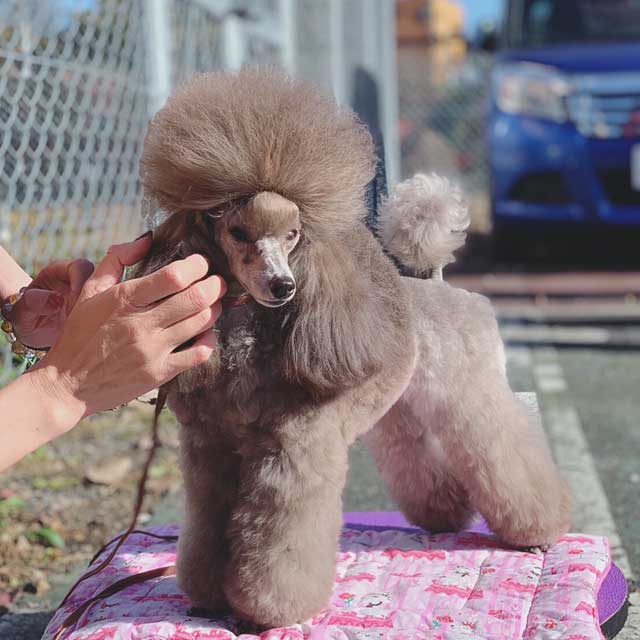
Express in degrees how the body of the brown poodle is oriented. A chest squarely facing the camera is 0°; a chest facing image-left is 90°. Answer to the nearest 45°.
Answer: approximately 45°

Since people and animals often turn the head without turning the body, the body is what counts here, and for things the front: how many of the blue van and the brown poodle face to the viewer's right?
0

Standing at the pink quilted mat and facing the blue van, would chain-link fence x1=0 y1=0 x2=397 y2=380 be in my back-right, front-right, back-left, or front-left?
front-left

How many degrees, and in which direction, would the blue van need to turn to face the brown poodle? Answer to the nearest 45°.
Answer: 0° — it already faces it

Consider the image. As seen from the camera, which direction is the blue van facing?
toward the camera

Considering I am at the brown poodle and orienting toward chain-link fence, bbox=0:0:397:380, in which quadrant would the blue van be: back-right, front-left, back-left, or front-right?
front-right

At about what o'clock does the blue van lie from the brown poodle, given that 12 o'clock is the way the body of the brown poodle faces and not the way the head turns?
The blue van is roughly at 5 o'clock from the brown poodle.

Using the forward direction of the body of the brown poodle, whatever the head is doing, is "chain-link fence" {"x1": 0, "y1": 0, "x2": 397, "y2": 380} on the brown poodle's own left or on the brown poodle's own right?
on the brown poodle's own right

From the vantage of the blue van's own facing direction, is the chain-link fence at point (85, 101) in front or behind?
in front

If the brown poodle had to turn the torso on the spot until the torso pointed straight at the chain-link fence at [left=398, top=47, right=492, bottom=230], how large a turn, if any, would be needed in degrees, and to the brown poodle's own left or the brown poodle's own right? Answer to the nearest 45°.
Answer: approximately 135° to the brown poodle's own right

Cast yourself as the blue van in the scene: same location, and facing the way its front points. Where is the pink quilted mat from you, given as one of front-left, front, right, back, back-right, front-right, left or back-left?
front
